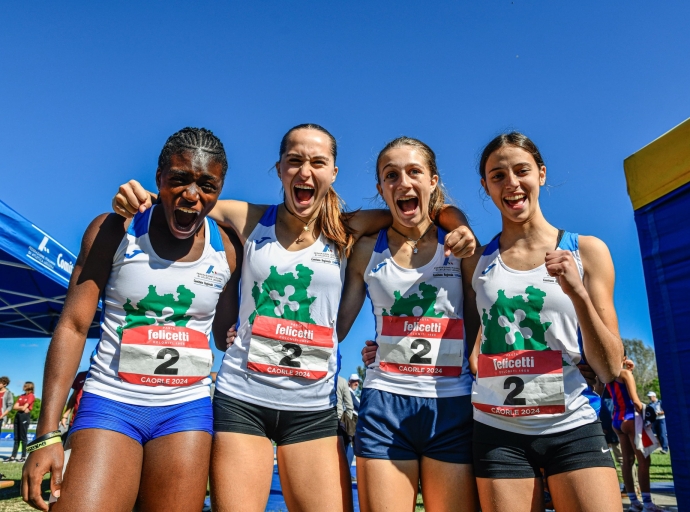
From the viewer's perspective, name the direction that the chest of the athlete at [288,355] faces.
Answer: toward the camera

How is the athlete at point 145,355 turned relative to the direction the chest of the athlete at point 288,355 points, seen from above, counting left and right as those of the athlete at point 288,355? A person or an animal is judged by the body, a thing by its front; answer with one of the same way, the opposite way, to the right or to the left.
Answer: the same way

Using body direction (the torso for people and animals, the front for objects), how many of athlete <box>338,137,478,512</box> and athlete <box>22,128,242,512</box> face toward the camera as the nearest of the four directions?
2

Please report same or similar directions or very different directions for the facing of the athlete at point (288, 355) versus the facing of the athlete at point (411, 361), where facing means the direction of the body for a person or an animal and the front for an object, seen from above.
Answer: same or similar directions

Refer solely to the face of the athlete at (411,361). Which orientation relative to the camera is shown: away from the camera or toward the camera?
toward the camera

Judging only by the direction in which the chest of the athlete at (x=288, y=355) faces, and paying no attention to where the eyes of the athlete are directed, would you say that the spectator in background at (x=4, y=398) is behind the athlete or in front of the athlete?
behind

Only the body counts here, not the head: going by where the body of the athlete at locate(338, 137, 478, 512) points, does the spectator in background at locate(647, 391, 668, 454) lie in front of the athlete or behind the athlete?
behind

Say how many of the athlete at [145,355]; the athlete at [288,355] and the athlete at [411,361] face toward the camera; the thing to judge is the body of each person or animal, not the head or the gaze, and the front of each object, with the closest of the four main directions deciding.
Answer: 3

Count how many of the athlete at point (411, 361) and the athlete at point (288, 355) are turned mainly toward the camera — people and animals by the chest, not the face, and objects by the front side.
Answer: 2

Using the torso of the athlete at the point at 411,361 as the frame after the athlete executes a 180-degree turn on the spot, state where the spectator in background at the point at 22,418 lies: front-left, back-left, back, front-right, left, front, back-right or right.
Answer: front-left

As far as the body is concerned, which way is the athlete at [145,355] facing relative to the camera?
toward the camera

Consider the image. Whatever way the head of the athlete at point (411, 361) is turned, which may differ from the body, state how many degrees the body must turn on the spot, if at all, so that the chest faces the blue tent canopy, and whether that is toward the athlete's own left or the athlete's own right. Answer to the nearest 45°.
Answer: approximately 135° to the athlete's own right

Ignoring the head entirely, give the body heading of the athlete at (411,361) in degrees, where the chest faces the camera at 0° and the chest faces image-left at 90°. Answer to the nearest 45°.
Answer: approximately 0°
